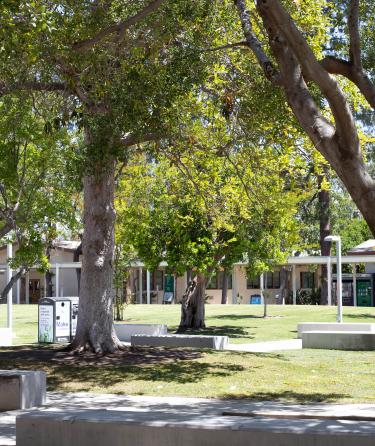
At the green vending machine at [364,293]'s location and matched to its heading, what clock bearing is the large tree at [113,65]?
The large tree is roughly at 12 o'clock from the green vending machine.

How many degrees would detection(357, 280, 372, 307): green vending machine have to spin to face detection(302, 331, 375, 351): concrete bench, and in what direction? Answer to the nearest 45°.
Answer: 0° — it already faces it

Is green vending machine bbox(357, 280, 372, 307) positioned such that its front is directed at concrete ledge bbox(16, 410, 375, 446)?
yes

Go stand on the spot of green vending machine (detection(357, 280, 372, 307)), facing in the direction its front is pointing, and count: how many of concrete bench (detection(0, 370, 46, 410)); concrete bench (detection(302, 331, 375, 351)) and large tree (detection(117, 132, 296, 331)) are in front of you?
3

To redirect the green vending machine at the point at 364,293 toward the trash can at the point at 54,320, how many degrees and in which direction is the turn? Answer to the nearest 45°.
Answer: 0° — it already faces it

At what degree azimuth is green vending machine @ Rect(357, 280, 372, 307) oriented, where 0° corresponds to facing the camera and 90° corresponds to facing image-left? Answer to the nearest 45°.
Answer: approximately 0°

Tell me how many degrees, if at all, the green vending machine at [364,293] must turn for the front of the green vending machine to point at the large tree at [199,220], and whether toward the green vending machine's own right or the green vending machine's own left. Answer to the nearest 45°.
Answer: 0° — it already faces it
